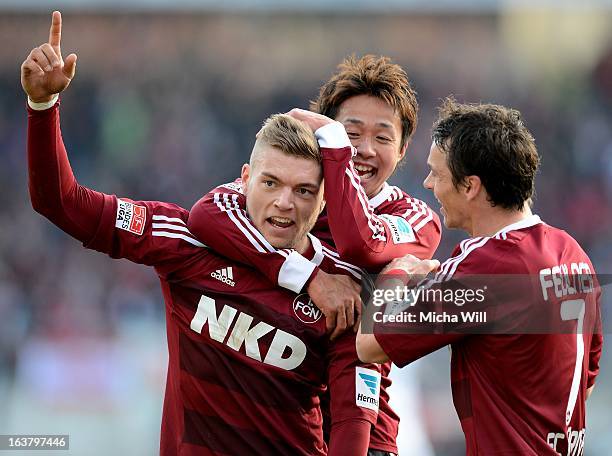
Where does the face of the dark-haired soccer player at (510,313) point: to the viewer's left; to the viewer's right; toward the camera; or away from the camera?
to the viewer's left

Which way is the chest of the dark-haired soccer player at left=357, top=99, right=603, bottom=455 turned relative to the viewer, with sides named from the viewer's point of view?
facing away from the viewer and to the left of the viewer

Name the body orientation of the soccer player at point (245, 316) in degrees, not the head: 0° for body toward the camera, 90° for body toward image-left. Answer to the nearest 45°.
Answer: approximately 0°

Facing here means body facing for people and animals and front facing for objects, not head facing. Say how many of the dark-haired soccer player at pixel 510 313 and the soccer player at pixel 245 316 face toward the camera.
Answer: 1

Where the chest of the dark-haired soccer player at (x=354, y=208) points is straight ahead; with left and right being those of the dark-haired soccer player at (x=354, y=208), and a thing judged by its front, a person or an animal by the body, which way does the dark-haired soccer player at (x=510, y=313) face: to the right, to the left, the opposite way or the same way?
to the right

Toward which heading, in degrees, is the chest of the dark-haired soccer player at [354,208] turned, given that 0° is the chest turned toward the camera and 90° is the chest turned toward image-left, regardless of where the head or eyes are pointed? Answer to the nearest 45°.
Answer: approximately 45°
